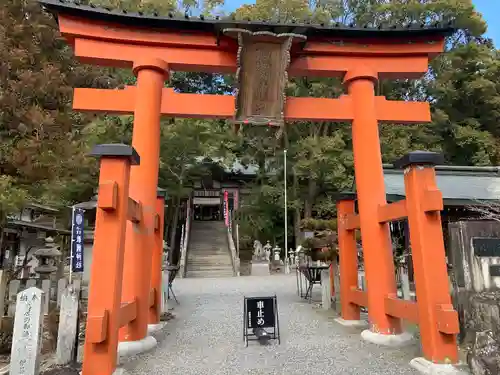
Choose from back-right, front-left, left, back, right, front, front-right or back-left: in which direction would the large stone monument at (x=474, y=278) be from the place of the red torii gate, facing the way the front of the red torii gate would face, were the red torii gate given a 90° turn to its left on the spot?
front

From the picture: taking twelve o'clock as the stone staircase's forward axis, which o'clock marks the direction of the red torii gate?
The red torii gate is roughly at 12 o'clock from the stone staircase.

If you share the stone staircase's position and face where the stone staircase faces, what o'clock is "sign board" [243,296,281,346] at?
The sign board is roughly at 12 o'clock from the stone staircase.

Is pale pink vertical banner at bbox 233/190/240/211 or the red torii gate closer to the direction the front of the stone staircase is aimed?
the red torii gate

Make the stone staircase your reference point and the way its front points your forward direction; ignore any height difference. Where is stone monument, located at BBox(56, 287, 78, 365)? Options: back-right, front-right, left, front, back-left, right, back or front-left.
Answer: front

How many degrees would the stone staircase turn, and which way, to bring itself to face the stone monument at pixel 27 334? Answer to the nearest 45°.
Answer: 0° — it already faces it

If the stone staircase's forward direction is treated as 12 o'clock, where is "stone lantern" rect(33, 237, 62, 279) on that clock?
The stone lantern is roughly at 1 o'clock from the stone staircase.

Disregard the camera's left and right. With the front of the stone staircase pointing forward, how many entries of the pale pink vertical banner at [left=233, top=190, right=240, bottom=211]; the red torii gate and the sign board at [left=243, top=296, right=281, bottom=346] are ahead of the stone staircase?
2

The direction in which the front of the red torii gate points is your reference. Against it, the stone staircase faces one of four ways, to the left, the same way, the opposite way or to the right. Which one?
the same way

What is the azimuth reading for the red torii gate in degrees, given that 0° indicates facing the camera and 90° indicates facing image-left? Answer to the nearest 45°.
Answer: approximately 0°

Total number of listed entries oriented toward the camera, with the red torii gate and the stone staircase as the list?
2

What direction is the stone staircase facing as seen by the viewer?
toward the camera

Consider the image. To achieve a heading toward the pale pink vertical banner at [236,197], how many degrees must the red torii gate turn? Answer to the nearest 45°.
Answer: approximately 180°

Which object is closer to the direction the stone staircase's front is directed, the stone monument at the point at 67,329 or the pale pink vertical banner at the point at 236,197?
the stone monument

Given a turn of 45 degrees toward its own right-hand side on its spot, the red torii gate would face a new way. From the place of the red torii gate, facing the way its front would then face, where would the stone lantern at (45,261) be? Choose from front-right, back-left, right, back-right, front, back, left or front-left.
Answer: right
